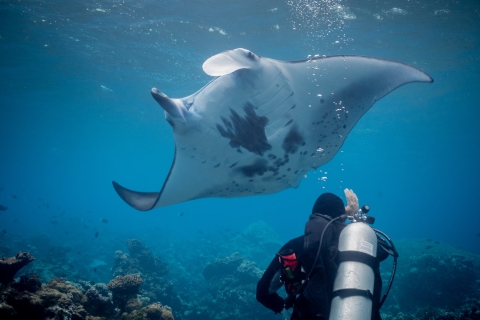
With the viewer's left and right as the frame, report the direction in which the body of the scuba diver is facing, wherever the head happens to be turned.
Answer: facing away from the viewer and to the left of the viewer

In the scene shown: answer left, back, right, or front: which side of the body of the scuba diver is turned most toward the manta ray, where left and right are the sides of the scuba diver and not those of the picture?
front

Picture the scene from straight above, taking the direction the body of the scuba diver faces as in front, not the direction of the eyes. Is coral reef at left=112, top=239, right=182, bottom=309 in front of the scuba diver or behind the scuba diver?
in front

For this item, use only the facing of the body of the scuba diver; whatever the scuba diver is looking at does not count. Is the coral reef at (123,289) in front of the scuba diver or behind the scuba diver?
in front

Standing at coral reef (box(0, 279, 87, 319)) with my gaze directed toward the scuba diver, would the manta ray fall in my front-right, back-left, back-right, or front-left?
front-left

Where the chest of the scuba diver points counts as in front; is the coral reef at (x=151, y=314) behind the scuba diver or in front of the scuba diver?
in front
